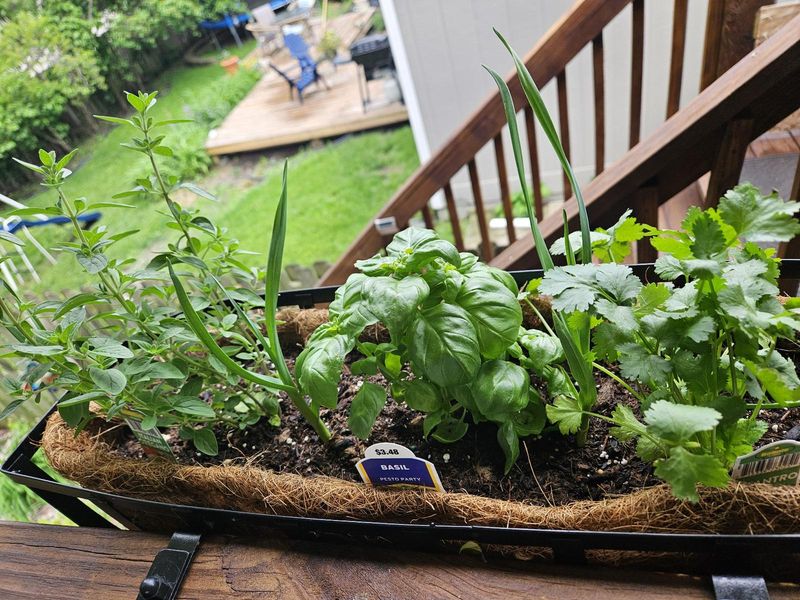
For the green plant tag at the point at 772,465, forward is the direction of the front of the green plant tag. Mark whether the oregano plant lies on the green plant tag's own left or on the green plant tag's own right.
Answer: on the green plant tag's own right

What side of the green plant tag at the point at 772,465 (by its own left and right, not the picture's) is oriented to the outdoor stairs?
back

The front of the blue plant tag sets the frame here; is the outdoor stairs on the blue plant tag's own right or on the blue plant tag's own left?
on the blue plant tag's own left

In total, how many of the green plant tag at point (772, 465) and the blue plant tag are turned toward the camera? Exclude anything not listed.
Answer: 2

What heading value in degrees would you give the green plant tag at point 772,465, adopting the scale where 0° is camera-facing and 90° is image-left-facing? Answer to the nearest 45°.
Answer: approximately 0°

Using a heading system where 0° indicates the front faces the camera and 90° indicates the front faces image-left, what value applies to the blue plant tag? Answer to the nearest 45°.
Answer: approximately 0°
